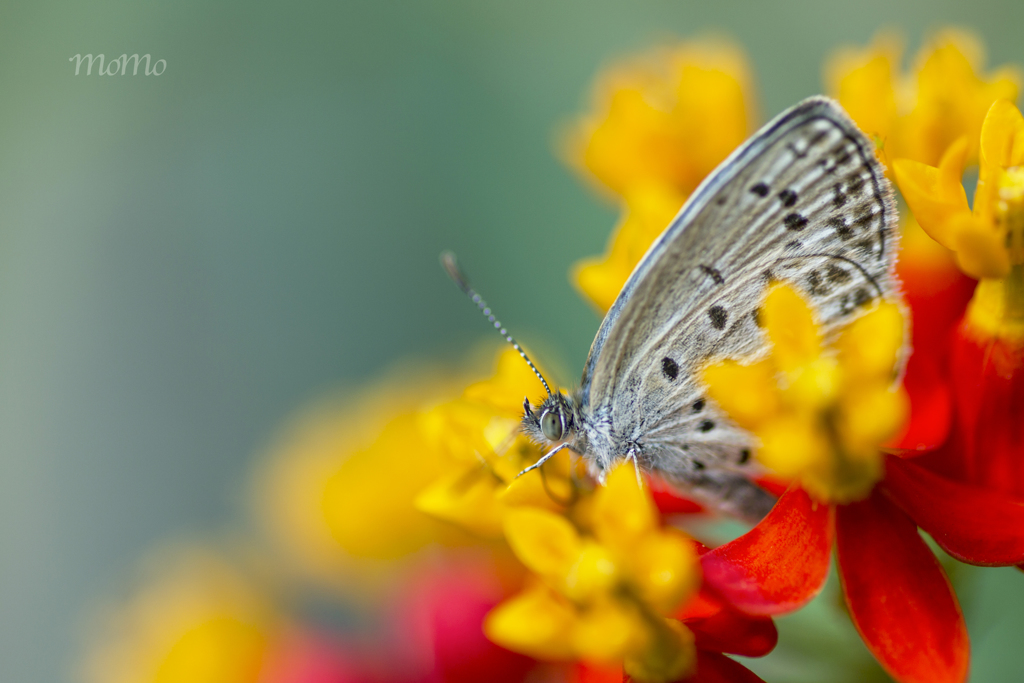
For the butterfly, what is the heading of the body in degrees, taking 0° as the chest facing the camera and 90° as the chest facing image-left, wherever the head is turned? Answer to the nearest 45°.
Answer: approximately 90°
